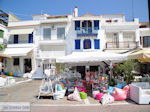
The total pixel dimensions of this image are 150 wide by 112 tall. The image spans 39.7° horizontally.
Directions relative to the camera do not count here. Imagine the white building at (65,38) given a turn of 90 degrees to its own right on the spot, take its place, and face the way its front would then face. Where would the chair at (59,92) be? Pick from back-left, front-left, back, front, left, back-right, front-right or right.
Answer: left

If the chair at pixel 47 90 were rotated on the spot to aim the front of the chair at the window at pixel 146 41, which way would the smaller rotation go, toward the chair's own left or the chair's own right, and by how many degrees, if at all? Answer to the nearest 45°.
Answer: approximately 135° to the chair's own left

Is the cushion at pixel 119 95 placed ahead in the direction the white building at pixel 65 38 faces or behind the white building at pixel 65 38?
ahead

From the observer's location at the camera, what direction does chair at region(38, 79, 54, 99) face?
facing the viewer

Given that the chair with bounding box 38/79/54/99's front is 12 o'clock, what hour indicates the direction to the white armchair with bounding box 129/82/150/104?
the white armchair with bounding box 129/82/150/104 is roughly at 10 o'clock from the chair with bounding box 38/79/54/99.

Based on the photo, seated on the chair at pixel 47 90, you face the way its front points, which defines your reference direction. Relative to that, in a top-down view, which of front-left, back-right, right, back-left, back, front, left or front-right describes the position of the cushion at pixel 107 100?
front-left

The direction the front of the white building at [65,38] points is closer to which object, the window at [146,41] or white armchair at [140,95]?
the white armchair

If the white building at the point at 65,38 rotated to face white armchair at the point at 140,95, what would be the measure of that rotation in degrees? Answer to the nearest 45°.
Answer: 0° — it already faces it
